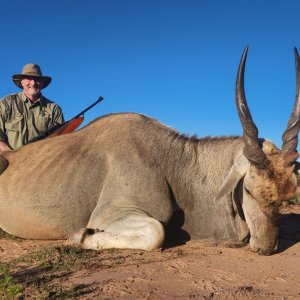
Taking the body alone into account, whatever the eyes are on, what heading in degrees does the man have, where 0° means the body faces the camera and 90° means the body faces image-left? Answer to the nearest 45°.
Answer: approximately 0°
